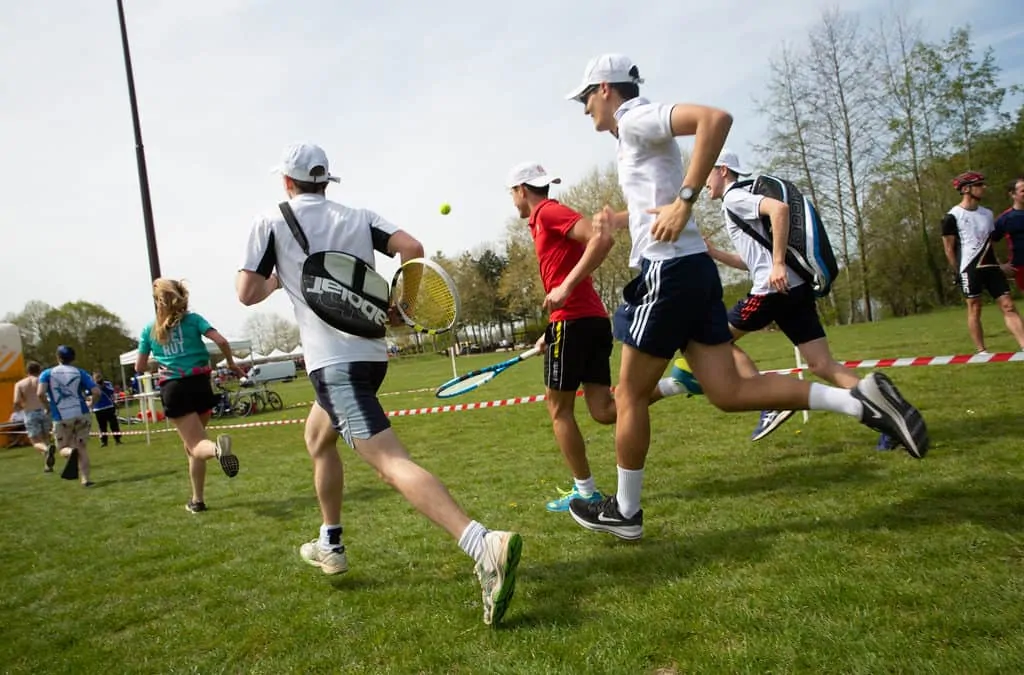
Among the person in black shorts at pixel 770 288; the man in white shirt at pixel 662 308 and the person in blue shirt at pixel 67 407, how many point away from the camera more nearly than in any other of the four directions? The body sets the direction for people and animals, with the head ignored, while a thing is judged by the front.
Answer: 1

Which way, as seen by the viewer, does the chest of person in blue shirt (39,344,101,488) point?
away from the camera

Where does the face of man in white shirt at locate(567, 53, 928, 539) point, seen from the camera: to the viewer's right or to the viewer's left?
to the viewer's left

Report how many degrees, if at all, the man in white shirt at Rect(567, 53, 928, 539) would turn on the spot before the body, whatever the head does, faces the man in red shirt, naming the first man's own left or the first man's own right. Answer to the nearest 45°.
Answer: approximately 45° to the first man's own right

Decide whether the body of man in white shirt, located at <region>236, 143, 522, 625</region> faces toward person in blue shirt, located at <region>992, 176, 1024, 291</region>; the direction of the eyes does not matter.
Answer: no

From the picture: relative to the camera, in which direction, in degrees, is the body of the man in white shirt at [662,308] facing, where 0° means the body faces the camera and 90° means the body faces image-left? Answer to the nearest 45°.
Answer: approximately 90°

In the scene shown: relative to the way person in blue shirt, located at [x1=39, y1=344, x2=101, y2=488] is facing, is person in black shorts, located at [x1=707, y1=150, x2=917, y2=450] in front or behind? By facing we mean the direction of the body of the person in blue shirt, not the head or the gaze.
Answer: behind

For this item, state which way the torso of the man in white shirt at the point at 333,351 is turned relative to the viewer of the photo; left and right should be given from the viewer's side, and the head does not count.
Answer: facing away from the viewer and to the left of the viewer

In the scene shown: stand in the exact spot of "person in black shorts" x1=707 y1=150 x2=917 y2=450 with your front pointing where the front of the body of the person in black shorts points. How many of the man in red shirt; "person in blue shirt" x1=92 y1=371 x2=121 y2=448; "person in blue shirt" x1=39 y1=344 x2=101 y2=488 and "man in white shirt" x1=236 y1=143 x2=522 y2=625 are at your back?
0

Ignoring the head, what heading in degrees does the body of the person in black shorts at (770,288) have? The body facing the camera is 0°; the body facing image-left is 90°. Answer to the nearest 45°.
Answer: approximately 90°

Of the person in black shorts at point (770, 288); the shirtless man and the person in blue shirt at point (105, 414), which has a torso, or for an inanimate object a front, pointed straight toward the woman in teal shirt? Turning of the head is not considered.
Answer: the person in black shorts
